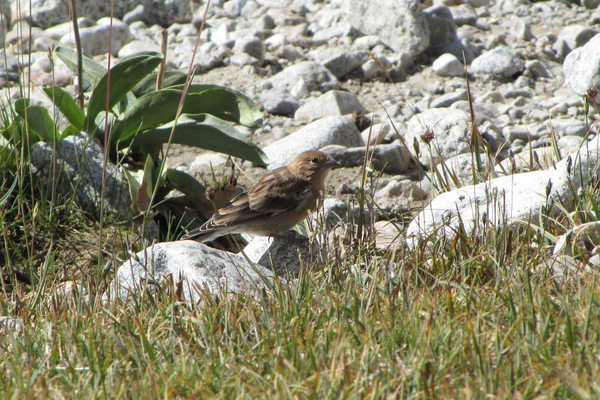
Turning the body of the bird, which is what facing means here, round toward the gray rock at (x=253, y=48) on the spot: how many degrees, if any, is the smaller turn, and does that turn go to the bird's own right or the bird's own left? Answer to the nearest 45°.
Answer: approximately 90° to the bird's own left

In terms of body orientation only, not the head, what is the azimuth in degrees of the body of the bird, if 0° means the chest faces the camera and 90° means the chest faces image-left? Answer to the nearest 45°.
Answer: approximately 270°

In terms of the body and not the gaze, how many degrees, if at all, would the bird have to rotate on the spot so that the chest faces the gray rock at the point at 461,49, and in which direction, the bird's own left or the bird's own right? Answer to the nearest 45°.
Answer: approximately 45° to the bird's own left

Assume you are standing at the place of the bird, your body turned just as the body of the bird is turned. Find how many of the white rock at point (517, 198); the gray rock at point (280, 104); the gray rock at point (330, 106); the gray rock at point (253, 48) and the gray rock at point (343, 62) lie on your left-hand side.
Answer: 4

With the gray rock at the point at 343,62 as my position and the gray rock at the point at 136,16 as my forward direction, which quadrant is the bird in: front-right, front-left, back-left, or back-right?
back-left

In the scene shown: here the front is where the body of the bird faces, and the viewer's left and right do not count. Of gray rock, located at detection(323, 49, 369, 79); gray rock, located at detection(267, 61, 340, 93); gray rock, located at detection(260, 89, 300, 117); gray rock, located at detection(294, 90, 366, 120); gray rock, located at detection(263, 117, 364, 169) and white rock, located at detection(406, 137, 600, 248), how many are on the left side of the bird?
5

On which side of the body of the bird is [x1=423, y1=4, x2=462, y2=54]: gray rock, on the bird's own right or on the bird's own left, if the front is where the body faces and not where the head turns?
on the bird's own left

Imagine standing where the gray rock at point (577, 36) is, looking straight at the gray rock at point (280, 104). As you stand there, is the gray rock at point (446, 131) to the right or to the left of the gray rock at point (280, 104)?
left

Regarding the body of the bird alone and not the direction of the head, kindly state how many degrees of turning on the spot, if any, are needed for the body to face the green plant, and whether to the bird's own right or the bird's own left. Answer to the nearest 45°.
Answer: approximately 180°

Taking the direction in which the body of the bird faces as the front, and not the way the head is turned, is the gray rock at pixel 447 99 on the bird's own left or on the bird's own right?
on the bird's own left

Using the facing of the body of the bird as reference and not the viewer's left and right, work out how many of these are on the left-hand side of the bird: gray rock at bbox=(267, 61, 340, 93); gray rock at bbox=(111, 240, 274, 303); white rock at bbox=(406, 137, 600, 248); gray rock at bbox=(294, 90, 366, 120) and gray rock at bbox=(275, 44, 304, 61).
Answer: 3

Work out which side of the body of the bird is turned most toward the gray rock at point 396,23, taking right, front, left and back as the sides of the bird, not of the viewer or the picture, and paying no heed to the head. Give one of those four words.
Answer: left
